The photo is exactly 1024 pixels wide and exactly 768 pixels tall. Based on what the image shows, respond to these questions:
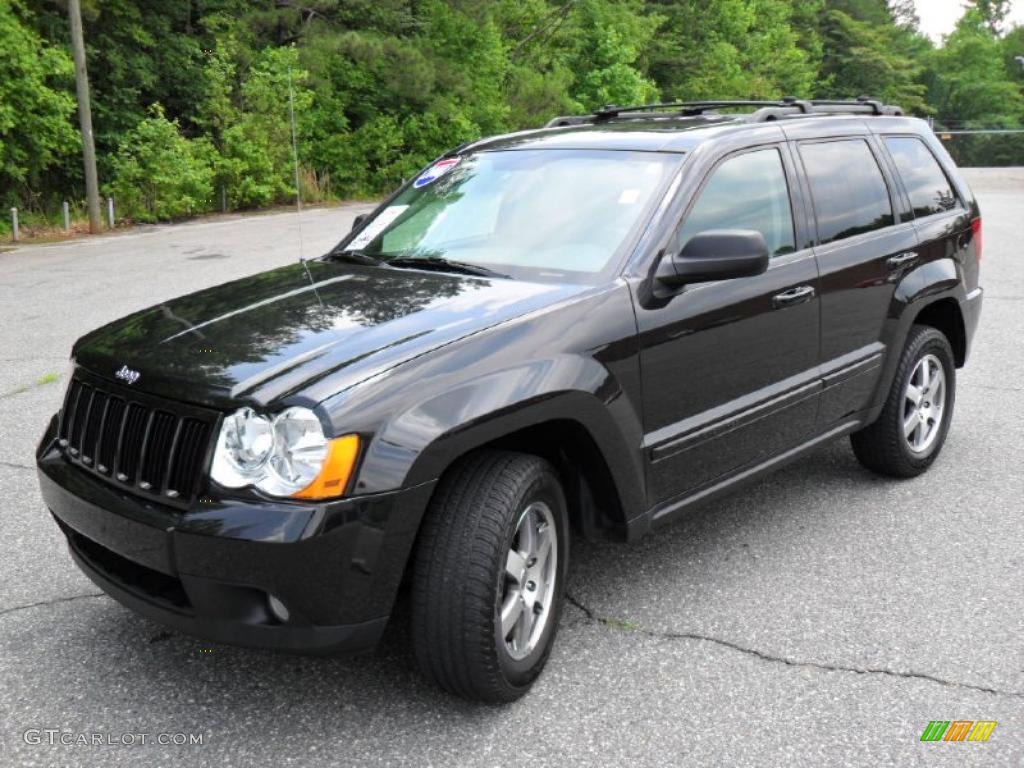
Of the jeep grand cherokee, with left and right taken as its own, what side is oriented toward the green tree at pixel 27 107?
right

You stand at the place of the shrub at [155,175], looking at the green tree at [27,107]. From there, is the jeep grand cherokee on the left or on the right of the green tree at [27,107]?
left

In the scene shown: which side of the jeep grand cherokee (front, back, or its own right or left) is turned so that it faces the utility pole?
right

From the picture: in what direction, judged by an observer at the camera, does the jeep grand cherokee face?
facing the viewer and to the left of the viewer

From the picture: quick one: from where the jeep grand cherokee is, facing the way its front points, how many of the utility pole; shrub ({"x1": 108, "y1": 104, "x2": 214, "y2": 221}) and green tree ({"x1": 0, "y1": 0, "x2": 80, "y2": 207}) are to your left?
0

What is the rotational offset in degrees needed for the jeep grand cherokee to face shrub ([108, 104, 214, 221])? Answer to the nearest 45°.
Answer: approximately 135° to its right
